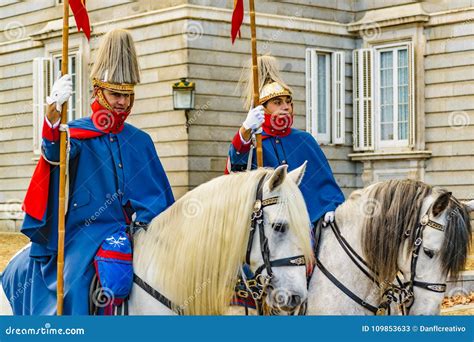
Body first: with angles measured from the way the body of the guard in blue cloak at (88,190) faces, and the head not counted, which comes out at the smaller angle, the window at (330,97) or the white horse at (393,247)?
the white horse

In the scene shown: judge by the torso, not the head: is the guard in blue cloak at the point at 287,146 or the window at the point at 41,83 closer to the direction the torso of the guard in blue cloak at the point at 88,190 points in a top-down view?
the guard in blue cloak

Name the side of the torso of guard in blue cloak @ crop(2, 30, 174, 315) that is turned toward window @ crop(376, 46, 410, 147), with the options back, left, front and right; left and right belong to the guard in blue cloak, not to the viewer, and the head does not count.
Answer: left

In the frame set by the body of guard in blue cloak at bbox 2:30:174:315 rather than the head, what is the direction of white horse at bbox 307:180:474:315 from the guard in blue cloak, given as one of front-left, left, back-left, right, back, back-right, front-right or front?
front-left

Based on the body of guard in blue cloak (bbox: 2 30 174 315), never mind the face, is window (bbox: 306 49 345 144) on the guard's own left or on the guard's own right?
on the guard's own left

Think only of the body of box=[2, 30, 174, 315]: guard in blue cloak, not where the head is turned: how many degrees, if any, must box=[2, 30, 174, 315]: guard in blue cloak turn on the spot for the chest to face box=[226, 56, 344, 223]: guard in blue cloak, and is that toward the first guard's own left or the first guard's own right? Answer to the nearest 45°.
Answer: approximately 90° to the first guard's own left

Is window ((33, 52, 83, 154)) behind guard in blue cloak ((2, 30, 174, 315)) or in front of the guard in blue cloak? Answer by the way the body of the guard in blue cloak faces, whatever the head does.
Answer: behind
